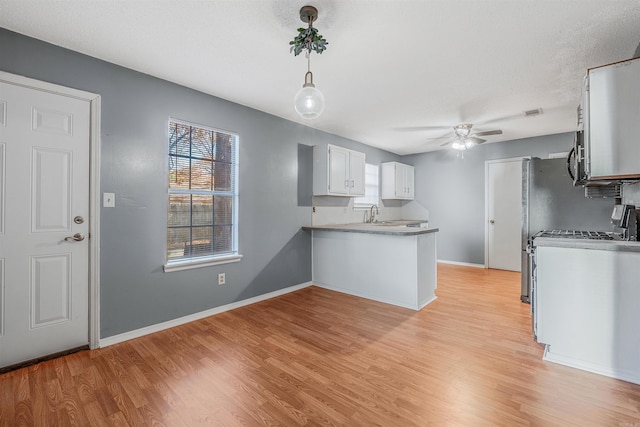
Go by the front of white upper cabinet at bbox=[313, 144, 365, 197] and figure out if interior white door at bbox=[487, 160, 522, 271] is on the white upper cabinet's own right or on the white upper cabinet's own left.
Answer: on the white upper cabinet's own left

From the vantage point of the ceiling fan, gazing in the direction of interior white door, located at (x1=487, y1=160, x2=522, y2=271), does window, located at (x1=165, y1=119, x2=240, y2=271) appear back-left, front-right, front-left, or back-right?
back-left

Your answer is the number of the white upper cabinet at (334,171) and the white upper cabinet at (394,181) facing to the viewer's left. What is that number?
0

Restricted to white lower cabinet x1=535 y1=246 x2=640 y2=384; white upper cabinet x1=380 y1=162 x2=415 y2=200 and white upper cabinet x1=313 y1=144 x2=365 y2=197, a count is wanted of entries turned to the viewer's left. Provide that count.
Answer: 1

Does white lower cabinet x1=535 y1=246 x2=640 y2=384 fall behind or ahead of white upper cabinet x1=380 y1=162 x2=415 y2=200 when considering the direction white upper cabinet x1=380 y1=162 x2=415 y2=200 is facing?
ahead

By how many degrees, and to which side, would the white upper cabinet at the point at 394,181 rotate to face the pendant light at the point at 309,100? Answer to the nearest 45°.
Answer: approximately 45° to its right

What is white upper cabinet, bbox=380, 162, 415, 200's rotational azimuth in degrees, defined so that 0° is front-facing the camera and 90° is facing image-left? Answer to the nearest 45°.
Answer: approximately 315°

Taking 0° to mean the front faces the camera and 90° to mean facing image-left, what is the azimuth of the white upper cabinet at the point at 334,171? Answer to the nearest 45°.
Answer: approximately 315°

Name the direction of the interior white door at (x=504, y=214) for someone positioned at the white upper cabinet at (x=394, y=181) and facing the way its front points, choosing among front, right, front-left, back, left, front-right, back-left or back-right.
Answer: front-left

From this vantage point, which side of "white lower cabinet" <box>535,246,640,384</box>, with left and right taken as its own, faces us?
left

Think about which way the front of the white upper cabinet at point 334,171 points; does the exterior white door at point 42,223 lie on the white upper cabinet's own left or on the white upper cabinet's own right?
on the white upper cabinet's own right

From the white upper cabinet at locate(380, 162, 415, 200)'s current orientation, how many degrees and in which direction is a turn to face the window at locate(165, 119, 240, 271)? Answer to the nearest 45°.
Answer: approximately 90° to its right
